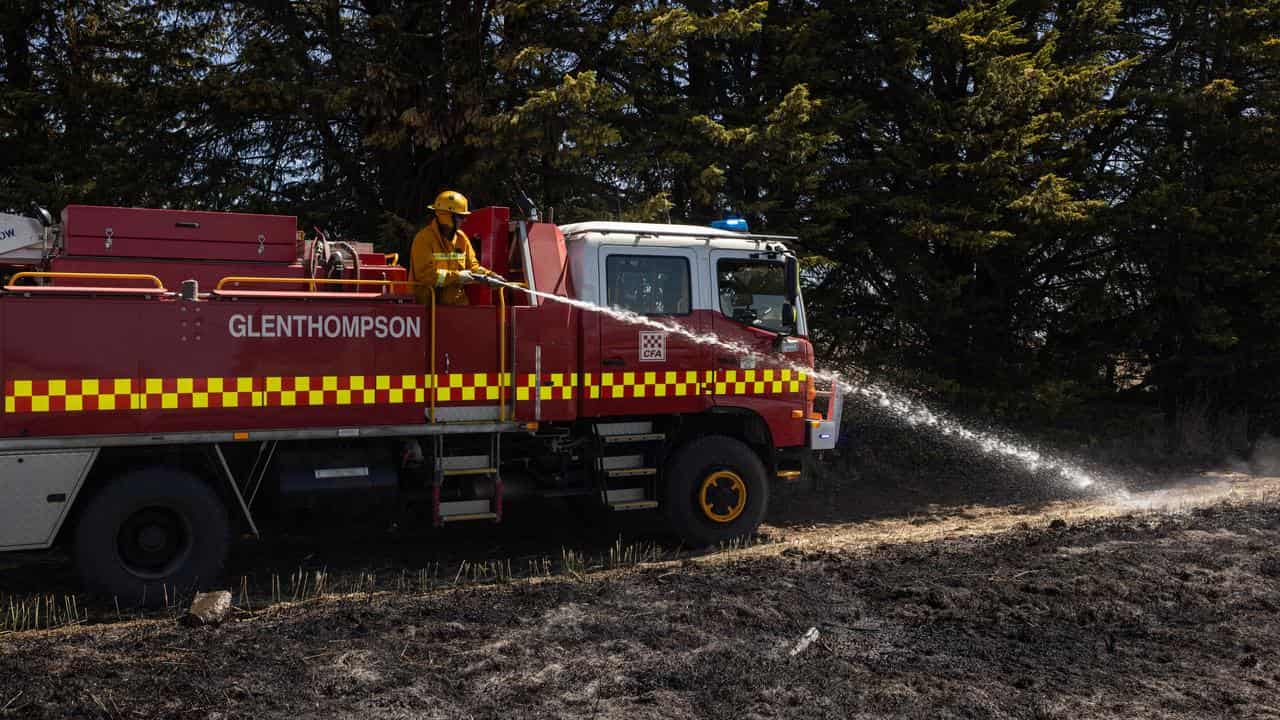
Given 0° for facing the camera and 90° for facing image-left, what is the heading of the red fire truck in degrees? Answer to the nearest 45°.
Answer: approximately 270°
